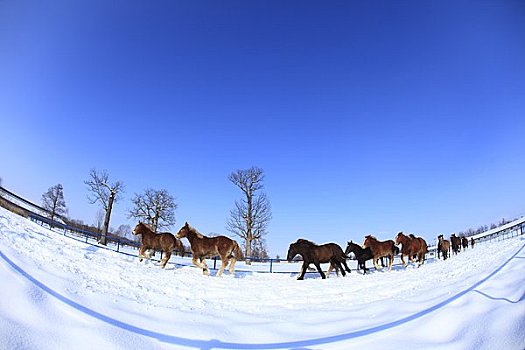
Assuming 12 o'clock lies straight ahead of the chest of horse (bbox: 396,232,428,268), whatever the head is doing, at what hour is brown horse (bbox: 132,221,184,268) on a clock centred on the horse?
The brown horse is roughly at 12 o'clock from the horse.

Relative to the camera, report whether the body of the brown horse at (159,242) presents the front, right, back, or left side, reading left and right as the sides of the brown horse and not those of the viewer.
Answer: left

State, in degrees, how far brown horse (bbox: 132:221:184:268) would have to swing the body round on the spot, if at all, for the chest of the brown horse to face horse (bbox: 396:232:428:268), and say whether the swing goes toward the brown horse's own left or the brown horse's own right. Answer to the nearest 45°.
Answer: approximately 180°

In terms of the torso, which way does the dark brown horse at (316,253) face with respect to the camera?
to the viewer's left

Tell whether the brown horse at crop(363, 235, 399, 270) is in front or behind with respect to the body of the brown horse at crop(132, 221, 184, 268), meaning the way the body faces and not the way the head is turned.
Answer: behind

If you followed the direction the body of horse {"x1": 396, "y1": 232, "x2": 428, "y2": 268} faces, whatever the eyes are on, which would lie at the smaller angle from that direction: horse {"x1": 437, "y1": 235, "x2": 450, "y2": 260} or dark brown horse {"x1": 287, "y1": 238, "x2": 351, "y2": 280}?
the dark brown horse

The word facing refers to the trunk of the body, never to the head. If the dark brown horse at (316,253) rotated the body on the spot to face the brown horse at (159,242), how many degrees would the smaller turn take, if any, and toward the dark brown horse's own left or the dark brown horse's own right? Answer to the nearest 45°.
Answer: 0° — it already faces it

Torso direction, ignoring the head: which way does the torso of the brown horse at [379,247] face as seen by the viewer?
to the viewer's left

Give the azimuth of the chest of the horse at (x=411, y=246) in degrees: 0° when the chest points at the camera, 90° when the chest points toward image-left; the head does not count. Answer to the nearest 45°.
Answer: approximately 45°

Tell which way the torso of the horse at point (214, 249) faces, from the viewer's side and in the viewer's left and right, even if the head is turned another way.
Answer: facing to the left of the viewer

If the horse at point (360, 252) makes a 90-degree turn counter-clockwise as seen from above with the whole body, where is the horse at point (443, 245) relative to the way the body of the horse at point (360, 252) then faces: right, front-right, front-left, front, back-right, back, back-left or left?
left

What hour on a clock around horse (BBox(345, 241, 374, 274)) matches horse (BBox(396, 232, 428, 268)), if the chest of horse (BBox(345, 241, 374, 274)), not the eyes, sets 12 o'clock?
horse (BBox(396, 232, 428, 268)) is roughly at 6 o'clock from horse (BBox(345, 241, 374, 274)).

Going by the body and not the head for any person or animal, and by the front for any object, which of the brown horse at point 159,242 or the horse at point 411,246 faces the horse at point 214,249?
the horse at point 411,246

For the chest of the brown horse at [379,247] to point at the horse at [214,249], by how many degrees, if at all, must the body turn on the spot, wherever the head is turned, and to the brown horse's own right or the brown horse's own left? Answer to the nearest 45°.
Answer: approximately 45° to the brown horse's own left
